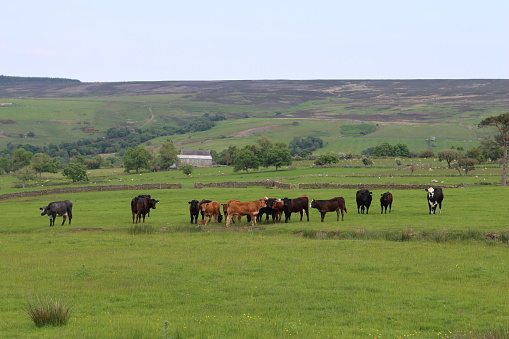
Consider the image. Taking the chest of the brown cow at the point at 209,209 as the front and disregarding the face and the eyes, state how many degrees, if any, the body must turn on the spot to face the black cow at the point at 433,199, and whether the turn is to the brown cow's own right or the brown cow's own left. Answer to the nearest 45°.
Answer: approximately 135° to the brown cow's own left

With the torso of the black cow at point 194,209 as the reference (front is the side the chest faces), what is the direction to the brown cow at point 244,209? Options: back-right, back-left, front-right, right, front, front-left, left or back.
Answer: front-left

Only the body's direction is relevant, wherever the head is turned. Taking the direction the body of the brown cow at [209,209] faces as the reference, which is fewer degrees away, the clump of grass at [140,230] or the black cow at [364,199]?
the clump of grass

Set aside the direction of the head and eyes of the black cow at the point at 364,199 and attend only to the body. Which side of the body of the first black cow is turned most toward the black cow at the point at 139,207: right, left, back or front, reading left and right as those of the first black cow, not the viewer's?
right

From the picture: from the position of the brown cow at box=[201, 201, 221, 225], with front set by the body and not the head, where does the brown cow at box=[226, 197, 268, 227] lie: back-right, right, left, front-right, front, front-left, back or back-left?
left

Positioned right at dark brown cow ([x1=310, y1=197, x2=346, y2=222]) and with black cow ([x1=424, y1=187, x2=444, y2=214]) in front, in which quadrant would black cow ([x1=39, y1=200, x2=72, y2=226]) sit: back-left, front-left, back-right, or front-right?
back-left

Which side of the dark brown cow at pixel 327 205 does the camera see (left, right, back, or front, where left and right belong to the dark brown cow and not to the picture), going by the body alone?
left

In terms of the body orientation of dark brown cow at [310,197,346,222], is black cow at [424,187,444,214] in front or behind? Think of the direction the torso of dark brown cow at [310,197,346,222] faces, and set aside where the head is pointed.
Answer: behind

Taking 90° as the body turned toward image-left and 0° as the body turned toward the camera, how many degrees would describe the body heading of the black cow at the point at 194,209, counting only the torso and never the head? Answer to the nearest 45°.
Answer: approximately 0°

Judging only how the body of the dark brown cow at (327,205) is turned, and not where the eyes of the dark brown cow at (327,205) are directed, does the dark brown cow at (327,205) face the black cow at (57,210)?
yes
